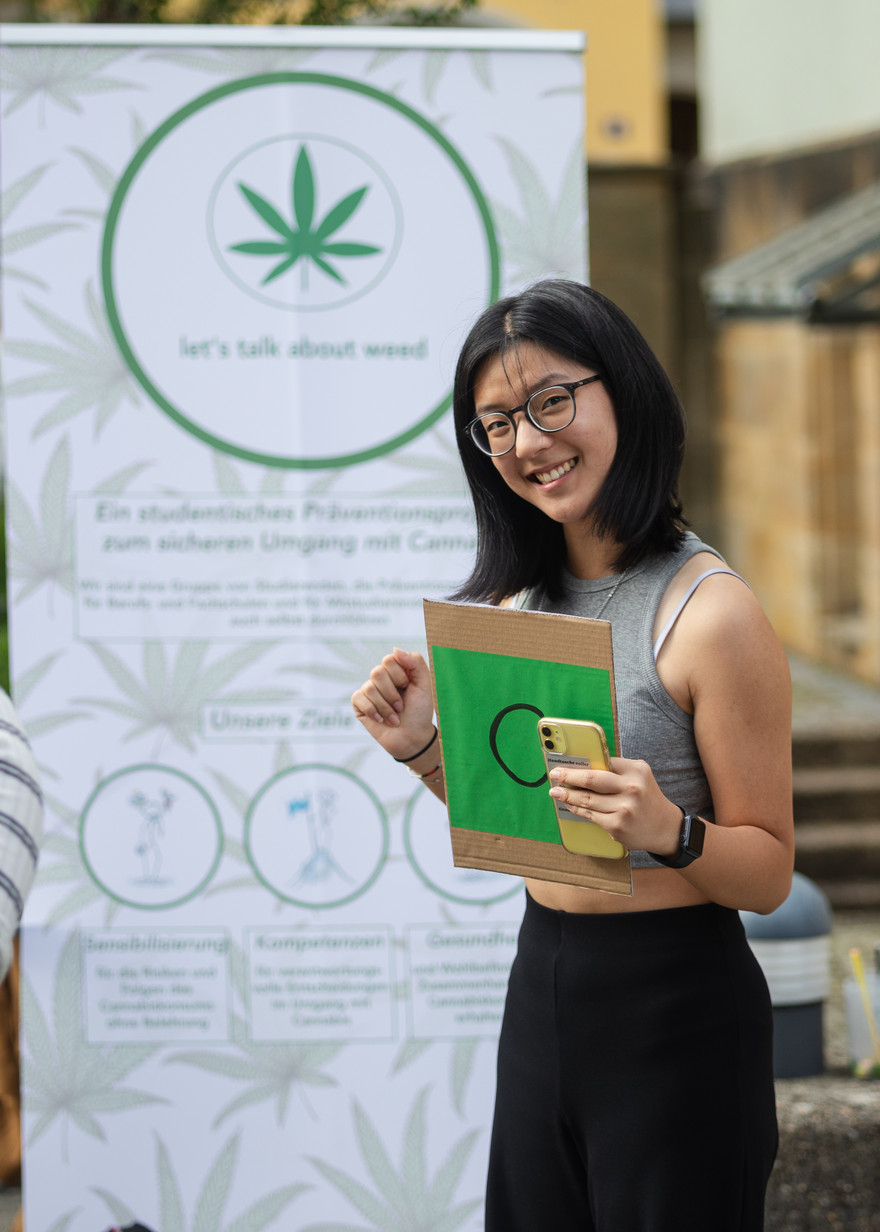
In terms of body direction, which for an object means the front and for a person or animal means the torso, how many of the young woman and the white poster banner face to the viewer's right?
0

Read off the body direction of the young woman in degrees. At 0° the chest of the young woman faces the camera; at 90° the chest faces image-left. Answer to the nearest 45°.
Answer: approximately 45°

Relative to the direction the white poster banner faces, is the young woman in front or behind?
in front

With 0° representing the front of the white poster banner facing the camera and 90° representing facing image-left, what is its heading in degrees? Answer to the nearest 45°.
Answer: approximately 0°

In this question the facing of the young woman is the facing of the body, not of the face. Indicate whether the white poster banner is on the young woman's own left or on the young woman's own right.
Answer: on the young woman's own right
